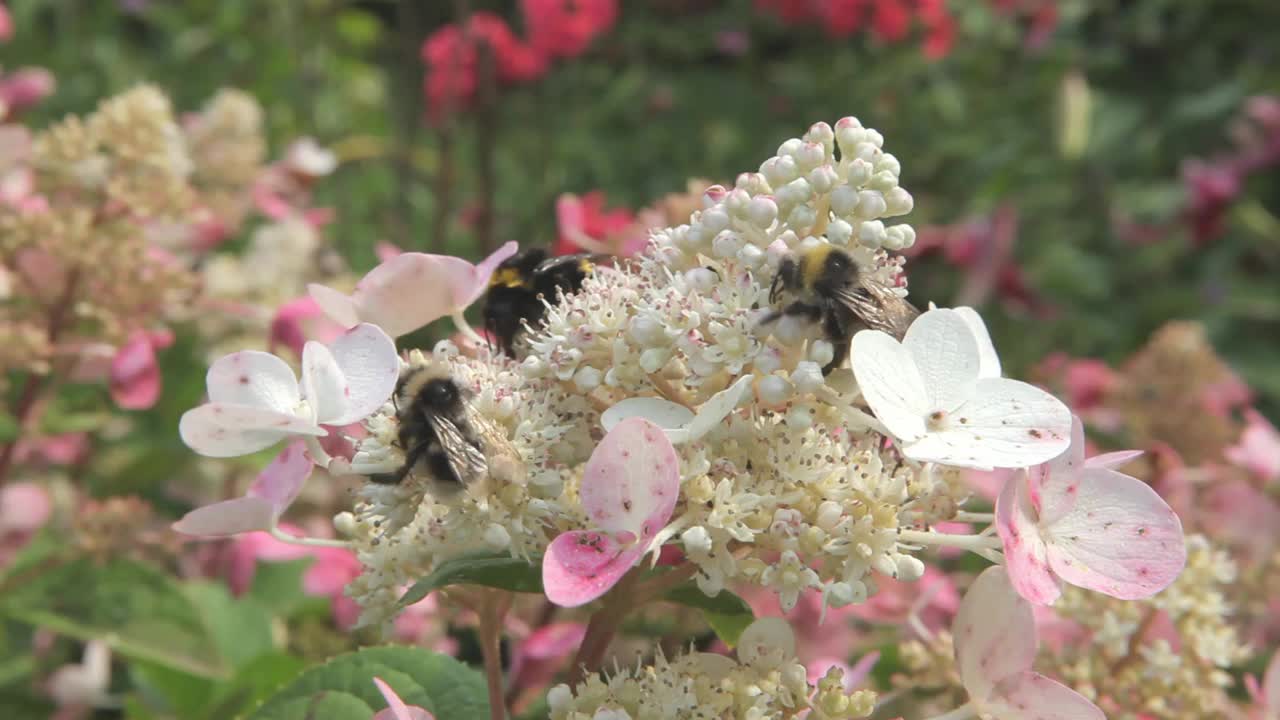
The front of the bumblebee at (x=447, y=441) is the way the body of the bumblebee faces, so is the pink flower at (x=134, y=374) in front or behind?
in front

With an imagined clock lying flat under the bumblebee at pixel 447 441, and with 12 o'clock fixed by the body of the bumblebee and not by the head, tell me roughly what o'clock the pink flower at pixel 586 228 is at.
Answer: The pink flower is roughly at 2 o'clock from the bumblebee.

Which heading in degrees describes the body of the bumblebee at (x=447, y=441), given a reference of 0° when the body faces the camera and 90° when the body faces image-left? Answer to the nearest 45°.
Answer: approximately 135°

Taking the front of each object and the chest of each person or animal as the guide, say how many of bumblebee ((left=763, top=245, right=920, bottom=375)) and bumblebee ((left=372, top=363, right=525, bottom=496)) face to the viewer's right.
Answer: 0

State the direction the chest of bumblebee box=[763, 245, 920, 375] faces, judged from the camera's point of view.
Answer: to the viewer's left
